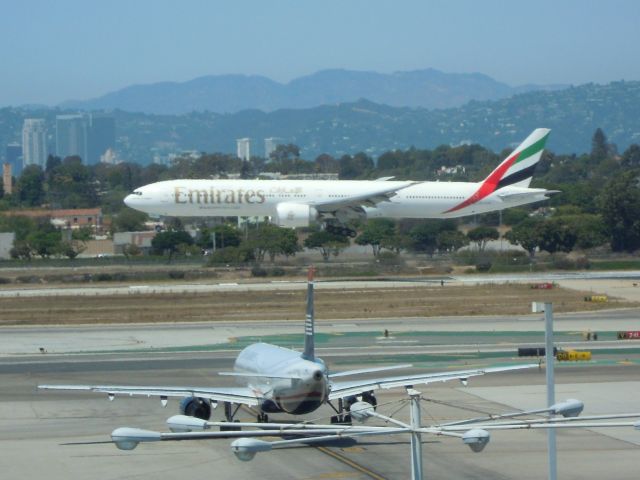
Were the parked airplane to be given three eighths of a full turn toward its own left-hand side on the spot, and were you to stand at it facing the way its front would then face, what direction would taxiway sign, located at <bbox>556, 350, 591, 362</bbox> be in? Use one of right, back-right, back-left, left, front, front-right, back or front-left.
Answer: back

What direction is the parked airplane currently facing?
away from the camera
